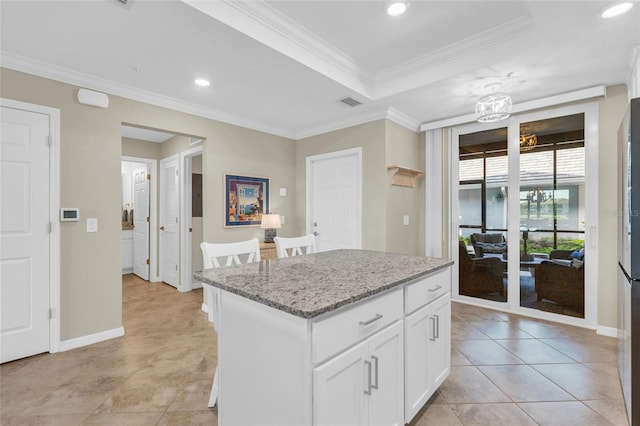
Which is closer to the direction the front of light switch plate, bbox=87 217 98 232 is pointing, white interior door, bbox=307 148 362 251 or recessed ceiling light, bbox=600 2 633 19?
the recessed ceiling light

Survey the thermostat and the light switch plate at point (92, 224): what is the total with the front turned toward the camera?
2

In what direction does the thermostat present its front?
toward the camera

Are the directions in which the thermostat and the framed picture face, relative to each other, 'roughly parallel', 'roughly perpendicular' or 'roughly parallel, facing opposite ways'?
roughly parallel

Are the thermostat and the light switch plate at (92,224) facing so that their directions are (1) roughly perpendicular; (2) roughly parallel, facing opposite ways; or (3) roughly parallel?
roughly parallel

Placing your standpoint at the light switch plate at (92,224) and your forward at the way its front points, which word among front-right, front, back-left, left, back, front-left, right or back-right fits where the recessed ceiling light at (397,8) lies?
front-left

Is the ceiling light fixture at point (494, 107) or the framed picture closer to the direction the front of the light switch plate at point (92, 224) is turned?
the ceiling light fixture

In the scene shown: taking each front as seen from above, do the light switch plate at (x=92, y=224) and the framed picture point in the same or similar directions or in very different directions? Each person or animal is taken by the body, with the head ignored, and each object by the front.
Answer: same or similar directions

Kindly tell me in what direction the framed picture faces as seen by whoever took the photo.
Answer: facing the viewer and to the right of the viewer

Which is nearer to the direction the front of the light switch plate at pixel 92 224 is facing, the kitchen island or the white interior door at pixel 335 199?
the kitchen island

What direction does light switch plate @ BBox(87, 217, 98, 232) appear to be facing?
toward the camera

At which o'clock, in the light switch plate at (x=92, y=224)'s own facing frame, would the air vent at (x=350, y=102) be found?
The air vent is roughly at 10 o'clock from the light switch plate.

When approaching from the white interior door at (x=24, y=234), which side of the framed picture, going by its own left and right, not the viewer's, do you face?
right
